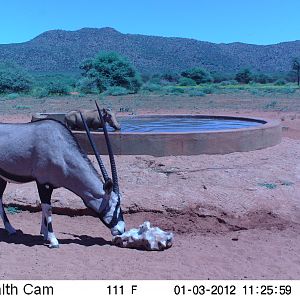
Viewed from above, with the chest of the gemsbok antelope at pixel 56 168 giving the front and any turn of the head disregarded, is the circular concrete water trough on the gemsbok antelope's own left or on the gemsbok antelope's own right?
on the gemsbok antelope's own left

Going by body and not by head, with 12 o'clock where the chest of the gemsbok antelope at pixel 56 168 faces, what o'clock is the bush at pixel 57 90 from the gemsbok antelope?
The bush is roughly at 9 o'clock from the gemsbok antelope.

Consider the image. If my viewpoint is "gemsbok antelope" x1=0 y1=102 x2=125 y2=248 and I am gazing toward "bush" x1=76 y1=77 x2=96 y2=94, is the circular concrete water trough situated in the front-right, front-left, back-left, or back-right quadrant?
front-right

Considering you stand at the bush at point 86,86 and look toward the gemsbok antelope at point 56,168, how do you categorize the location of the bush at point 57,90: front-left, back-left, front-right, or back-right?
front-right

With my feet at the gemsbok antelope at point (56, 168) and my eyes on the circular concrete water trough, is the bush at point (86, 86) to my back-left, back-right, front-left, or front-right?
front-left

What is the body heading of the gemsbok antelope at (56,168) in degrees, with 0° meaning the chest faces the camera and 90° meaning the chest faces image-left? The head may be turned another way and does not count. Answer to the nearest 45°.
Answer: approximately 270°

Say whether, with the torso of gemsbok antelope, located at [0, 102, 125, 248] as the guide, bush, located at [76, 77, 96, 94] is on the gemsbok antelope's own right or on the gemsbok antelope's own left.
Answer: on the gemsbok antelope's own left

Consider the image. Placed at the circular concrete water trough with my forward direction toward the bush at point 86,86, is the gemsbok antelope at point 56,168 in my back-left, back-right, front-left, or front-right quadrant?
back-left

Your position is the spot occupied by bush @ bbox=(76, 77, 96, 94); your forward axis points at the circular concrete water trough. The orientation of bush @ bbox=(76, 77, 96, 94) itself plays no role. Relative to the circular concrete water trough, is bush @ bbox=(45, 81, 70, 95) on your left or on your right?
right
